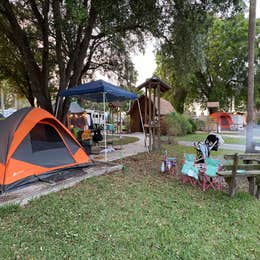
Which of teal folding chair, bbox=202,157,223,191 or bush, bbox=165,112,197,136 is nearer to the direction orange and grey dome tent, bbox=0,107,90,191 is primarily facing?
the teal folding chair

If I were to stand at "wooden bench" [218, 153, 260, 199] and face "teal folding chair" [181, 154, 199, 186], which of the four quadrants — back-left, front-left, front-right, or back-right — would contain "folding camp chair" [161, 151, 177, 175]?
front-right

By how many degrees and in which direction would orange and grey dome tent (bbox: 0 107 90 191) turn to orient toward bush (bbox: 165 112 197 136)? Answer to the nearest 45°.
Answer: approximately 90° to its left

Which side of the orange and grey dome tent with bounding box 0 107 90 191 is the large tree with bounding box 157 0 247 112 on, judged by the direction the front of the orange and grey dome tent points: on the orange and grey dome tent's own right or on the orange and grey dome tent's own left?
on the orange and grey dome tent's own left

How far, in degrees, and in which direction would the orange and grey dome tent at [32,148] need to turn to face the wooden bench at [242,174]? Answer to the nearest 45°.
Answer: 0° — it already faces it

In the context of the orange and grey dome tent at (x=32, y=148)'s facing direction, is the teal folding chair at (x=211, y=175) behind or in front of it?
in front

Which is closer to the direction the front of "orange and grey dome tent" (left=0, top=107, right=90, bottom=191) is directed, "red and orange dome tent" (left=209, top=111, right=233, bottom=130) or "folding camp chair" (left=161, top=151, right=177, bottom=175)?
the folding camp chair

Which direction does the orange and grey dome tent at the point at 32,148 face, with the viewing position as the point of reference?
facing the viewer and to the right of the viewer

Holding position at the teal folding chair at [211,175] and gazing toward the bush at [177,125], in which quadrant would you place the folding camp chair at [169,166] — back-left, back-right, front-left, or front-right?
front-left

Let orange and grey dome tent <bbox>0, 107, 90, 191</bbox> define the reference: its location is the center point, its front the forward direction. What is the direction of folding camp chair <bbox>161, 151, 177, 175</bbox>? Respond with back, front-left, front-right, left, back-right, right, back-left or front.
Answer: front-left

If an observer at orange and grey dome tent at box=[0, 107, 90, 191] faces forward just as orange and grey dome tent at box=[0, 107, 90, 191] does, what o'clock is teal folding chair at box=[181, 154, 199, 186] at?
The teal folding chair is roughly at 11 o'clock from the orange and grey dome tent.

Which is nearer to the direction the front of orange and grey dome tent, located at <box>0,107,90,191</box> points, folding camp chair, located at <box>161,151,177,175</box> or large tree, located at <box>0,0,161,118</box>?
the folding camp chair

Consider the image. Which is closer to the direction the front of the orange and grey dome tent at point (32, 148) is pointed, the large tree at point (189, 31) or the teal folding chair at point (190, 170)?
the teal folding chair
